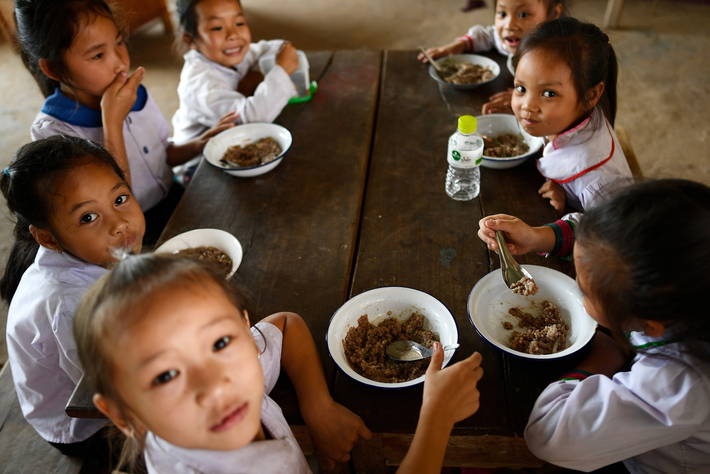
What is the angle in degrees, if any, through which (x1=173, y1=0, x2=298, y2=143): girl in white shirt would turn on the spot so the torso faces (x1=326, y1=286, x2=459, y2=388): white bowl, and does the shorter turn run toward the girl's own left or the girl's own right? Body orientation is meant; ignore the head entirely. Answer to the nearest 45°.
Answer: approximately 45° to the girl's own right

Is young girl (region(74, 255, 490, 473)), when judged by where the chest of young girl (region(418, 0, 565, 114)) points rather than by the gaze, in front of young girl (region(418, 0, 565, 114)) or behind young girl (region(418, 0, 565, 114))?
in front

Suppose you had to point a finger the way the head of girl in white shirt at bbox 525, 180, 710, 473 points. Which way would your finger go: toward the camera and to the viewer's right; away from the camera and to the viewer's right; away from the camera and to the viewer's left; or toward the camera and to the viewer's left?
away from the camera and to the viewer's left

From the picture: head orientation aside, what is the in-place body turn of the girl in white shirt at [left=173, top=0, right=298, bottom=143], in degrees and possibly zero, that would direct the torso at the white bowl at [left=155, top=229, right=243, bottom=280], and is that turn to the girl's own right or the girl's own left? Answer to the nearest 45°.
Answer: approximately 45° to the girl's own right

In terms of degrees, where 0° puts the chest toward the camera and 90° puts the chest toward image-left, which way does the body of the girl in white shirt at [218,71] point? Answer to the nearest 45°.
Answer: approximately 315°

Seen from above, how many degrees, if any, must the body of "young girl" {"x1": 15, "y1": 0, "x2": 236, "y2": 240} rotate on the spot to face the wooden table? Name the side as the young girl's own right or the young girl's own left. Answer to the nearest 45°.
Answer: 0° — they already face it

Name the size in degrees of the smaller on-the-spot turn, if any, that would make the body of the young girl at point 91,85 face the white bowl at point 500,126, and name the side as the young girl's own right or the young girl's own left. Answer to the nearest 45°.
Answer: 0° — they already face it

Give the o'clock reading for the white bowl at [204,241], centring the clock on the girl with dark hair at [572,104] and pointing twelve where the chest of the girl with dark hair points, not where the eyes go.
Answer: The white bowl is roughly at 12 o'clock from the girl with dark hair.

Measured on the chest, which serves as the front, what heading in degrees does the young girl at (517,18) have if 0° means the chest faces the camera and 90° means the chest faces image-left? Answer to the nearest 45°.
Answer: approximately 45°

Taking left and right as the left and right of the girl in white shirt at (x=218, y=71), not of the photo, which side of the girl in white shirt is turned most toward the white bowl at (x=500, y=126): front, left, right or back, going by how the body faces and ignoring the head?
front
